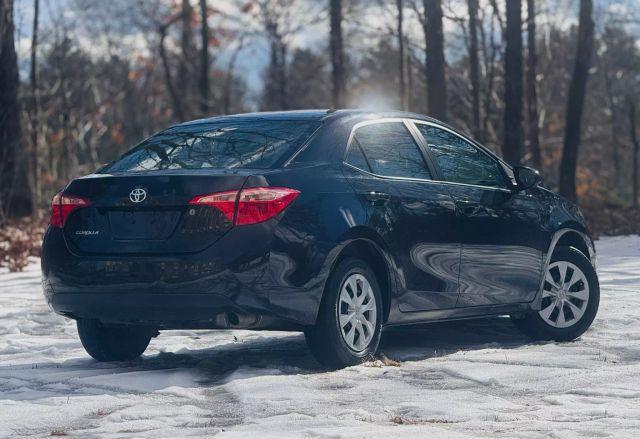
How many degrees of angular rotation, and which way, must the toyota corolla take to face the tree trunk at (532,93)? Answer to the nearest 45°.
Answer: approximately 45° to its left

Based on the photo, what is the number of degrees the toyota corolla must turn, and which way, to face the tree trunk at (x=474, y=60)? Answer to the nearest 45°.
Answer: approximately 45° to its left

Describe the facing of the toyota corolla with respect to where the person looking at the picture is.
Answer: facing away from the viewer and to the right of the viewer

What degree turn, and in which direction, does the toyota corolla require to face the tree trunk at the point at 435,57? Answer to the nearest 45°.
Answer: approximately 45° to its left

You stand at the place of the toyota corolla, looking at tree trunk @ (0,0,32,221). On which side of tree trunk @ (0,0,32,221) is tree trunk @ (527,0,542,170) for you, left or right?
right

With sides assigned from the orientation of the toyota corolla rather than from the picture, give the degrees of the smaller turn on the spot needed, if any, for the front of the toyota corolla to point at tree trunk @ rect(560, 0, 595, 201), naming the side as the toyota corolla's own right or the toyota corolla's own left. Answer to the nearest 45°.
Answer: approximately 45° to the toyota corolla's own left

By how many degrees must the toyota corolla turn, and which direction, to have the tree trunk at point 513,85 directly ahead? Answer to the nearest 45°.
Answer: approximately 45° to its left

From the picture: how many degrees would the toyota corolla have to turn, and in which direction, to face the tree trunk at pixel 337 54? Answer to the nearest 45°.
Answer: approximately 45° to its left

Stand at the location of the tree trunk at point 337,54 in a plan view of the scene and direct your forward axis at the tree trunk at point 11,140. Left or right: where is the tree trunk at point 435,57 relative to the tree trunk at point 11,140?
left
